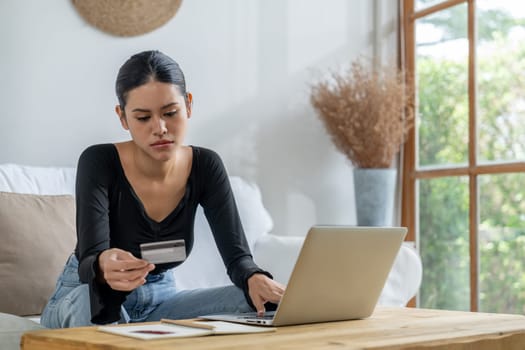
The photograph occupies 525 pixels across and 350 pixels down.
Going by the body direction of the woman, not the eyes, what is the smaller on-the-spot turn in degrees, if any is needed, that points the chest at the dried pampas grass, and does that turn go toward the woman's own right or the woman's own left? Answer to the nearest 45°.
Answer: approximately 135° to the woman's own left

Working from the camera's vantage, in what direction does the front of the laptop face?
facing away from the viewer and to the left of the viewer

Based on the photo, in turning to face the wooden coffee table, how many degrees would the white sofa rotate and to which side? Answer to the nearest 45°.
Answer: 0° — it already faces it

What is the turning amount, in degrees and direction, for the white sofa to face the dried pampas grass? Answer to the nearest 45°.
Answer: approximately 135° to its left

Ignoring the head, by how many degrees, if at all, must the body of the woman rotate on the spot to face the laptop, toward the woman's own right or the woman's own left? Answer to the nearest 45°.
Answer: approximately 45° to the woman's own left

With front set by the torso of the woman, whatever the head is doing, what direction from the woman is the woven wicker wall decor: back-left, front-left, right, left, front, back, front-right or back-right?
back

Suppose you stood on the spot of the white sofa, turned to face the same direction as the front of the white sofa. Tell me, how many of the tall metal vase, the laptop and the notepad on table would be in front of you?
2

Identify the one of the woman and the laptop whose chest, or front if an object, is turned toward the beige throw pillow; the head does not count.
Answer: the laptop

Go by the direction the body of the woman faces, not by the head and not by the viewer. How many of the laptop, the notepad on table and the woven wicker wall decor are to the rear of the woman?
1
